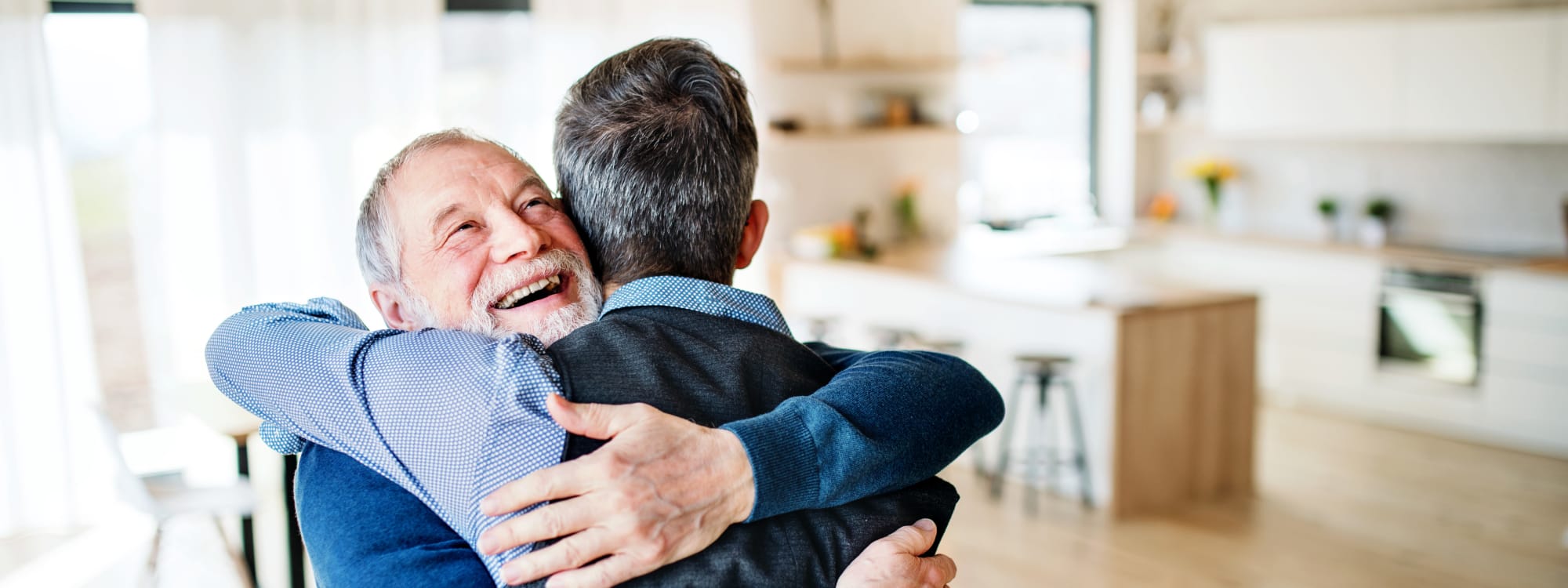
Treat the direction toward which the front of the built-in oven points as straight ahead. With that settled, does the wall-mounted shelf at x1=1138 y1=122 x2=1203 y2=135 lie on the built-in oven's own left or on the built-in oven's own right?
on the built-in oven's own right

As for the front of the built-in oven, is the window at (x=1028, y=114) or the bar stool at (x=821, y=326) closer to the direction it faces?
the bar stool

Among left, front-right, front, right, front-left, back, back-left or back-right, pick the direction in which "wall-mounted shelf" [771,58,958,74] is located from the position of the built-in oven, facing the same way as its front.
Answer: front-right

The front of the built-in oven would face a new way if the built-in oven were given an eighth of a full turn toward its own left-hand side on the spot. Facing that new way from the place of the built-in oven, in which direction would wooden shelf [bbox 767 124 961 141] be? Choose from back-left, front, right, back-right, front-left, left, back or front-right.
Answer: right

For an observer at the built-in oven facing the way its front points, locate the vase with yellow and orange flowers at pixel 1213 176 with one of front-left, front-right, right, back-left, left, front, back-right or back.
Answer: right

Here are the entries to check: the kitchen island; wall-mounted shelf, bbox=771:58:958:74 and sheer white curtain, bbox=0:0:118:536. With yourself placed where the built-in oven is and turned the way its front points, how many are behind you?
0

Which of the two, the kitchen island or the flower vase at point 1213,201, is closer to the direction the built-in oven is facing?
the kitchen island

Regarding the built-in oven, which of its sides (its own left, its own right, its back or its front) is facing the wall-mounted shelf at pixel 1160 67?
right

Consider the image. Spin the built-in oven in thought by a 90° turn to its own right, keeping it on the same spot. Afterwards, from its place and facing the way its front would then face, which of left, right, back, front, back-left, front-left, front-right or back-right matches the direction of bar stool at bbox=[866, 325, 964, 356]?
left

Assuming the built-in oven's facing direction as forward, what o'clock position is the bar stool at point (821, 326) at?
The bar stool is roughly at 1 o'clock from the built-in oven.

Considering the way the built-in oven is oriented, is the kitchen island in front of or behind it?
in front

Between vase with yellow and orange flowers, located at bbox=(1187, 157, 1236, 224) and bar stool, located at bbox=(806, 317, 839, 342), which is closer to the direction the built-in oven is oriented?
the bar stool

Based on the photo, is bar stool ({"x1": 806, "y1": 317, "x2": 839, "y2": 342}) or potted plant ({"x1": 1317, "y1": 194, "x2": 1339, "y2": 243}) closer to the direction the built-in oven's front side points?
the bar stool

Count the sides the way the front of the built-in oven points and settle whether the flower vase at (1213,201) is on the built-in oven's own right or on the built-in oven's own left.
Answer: on the built-in oven's own right

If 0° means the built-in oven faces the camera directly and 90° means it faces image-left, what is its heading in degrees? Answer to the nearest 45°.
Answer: approximately 45°

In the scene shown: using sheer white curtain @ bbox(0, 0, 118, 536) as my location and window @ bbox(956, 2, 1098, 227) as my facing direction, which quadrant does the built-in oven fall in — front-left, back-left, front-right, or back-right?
front-right
